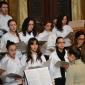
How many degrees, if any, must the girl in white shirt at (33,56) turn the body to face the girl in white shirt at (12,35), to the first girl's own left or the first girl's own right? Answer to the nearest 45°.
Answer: approximately 135° to the first girl's own right

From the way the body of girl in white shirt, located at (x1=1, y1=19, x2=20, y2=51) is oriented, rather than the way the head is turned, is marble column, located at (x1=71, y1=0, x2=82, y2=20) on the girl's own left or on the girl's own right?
on the girl's own left

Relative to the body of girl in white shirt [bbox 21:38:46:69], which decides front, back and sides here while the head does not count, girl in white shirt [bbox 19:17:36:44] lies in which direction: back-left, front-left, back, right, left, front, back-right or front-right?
back

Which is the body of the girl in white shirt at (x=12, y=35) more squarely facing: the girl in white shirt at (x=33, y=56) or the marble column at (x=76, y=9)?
the girl in white shirt

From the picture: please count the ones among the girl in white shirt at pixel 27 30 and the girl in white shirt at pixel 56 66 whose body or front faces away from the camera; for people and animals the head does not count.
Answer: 0

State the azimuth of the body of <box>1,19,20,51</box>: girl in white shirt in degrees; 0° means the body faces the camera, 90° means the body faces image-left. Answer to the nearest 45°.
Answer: approximately 315°

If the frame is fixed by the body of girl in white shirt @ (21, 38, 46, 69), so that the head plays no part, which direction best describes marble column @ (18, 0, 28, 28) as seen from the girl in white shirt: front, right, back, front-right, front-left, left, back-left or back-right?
back

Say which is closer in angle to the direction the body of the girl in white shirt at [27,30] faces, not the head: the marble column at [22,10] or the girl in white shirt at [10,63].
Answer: the girl in white shirt

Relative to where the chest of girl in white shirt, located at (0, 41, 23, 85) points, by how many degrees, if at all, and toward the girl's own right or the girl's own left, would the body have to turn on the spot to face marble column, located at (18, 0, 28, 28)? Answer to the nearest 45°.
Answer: approximately 135° to the girl's own left
